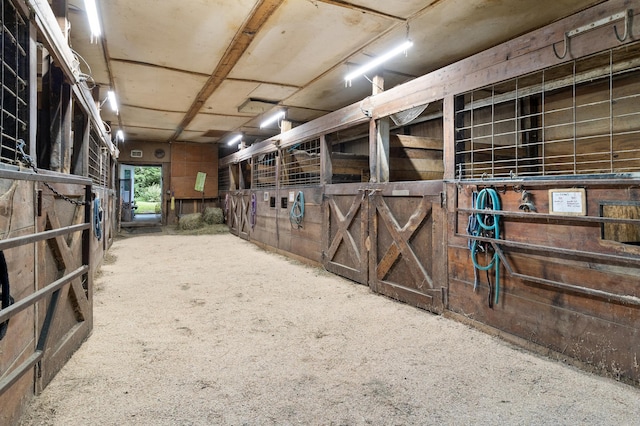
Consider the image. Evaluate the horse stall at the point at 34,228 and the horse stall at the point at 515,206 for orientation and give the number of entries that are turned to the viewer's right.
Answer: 1

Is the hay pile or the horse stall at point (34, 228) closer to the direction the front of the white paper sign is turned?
the horse stall

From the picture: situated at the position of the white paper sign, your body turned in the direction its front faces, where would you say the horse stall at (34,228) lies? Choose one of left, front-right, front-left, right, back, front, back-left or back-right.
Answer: front

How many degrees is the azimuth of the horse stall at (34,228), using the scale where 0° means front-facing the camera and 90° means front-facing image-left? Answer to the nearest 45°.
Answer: approximately 270°

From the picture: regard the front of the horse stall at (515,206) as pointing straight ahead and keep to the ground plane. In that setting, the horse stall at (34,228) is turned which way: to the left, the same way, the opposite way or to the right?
the opposite way

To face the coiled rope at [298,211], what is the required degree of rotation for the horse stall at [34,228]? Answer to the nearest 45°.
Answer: approximately 45° to its left

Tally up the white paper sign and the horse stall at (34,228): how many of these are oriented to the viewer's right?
1

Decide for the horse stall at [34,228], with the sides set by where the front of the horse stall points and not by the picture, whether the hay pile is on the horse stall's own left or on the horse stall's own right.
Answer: on the horse stall's own left

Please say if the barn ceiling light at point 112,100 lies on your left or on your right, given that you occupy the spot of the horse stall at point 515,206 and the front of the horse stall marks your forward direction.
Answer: on your right

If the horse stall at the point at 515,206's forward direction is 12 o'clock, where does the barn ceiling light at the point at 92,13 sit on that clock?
The barn ceiling light is roughly at 1 o'clock from the horse stall.

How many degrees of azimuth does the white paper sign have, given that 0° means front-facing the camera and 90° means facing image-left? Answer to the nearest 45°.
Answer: approximately 45°

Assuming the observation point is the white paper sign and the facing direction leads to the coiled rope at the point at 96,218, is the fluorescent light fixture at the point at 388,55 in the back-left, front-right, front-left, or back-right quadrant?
front-right

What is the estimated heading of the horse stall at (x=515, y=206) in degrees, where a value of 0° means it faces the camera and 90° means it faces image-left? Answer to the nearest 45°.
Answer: approximately 45°

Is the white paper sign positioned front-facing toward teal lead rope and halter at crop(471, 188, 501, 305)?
no
